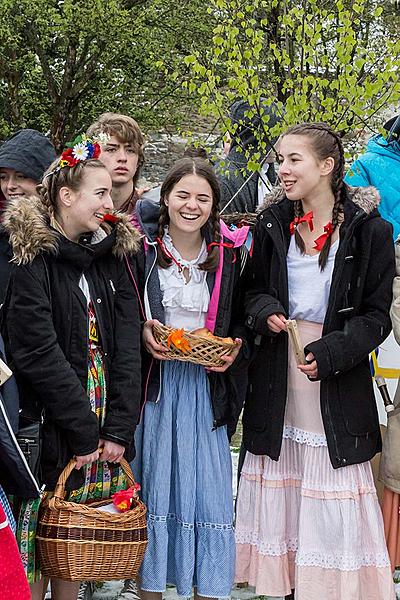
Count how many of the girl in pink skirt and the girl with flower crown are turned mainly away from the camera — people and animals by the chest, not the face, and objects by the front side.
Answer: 0

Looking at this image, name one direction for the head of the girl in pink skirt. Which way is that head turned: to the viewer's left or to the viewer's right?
to the viewer's left

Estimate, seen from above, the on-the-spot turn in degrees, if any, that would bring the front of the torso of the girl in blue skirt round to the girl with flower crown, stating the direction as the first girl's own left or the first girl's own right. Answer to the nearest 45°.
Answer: approximately 45° to the first girl's own right

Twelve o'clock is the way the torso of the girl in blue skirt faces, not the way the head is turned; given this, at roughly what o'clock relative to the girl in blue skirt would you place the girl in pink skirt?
The girl in pink skirt is roughly at 9 o'clock from the girl in blue skirt.

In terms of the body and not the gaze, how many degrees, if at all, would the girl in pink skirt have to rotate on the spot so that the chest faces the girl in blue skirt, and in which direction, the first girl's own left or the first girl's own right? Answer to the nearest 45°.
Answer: approximately 45° to the first girl's own right

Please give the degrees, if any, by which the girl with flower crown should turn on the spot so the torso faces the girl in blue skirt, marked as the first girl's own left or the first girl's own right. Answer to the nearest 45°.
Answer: approximately 90° to the first girl's own left

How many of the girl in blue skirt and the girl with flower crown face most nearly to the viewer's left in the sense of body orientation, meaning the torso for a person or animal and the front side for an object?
0

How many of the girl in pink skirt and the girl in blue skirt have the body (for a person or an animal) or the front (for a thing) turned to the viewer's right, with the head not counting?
0

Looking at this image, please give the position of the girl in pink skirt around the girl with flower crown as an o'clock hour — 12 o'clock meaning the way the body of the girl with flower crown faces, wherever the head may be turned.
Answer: The girl in pink skirt is roughly at 10 o'clock from the girl with flower crown.

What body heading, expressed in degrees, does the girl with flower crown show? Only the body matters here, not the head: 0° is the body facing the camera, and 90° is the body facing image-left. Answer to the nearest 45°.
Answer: approximately 315°
